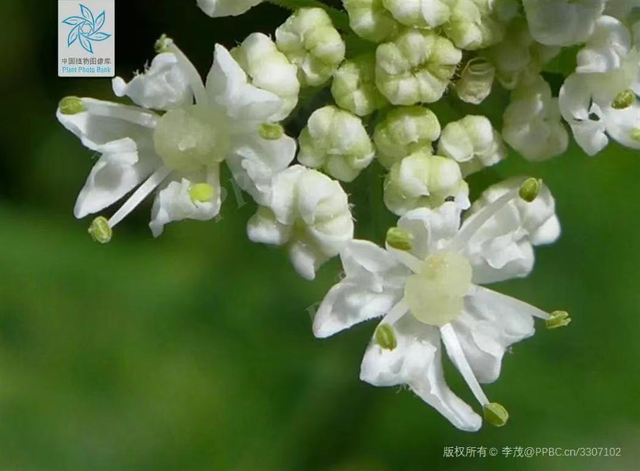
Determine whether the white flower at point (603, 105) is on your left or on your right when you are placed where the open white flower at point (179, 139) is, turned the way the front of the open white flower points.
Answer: on your left

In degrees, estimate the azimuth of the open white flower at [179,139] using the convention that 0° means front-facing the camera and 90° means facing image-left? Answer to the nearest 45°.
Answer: approximately 0°

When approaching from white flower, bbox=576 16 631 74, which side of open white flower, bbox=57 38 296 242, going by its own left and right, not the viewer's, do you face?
left

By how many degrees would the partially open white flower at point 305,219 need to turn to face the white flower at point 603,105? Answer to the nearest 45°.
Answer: approximately 135° to its left
